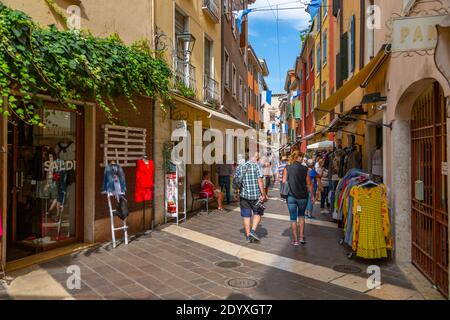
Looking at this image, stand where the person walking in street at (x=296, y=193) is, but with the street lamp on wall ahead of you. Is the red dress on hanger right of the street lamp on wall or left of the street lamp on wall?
left

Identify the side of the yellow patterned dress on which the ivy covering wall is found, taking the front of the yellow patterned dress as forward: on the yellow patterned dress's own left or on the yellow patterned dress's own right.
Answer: on the yellow patterned dress's own right

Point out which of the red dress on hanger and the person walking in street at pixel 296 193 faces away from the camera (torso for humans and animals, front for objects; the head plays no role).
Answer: the person walking in street

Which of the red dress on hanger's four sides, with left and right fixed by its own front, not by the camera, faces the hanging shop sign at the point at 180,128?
left

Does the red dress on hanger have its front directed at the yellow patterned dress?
yes

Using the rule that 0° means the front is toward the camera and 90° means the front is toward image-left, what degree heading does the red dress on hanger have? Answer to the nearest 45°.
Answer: approximately 315°

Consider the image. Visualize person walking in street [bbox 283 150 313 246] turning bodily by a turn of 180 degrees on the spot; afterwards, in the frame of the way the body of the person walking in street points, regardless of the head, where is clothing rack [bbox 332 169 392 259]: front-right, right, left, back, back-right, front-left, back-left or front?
front-left
